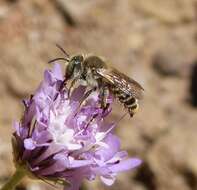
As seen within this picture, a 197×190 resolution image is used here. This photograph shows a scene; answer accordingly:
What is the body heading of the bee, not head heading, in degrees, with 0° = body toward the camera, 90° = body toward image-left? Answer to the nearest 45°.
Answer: approximately 90°
